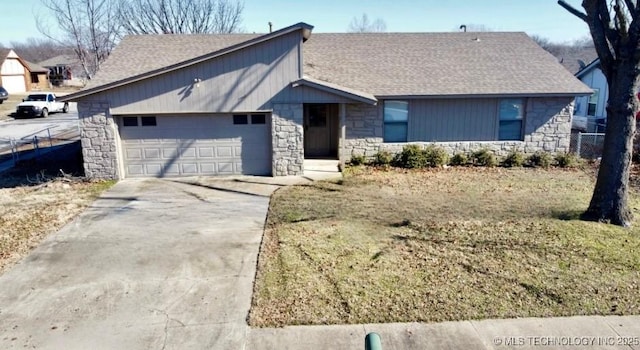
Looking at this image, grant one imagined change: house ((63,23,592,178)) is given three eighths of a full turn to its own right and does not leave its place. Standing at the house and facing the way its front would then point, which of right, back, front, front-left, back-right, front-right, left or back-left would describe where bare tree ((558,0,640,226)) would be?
back

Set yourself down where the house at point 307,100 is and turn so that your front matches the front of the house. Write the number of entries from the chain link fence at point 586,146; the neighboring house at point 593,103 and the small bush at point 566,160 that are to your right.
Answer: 0

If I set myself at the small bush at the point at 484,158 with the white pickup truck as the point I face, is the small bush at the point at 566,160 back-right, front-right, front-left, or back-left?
back-right

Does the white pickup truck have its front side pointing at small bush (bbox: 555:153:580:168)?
no

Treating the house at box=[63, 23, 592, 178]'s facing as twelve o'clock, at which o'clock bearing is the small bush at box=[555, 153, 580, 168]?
The small bush is roughly at 9 o'clock from the house.

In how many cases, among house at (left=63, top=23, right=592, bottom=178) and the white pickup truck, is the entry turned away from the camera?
0

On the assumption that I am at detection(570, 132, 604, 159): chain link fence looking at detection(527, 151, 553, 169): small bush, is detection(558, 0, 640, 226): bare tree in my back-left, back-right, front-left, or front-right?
front-left

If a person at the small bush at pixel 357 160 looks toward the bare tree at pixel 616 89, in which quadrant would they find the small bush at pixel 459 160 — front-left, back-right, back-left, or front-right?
front-left

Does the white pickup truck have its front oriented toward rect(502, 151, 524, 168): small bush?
no

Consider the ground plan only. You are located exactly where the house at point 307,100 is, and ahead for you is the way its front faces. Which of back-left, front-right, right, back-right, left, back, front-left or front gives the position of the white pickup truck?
back-right

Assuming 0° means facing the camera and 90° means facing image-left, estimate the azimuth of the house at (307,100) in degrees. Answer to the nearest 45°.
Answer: approximately 0°

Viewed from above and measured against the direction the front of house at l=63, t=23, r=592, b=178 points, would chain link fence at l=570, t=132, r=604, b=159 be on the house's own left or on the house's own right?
on the house's own left

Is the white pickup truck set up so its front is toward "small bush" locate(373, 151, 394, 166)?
no
